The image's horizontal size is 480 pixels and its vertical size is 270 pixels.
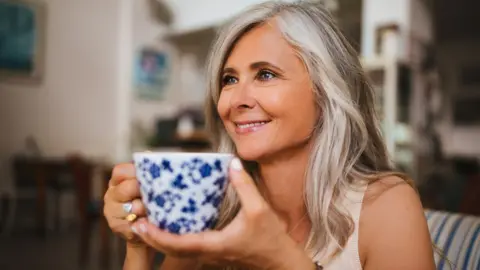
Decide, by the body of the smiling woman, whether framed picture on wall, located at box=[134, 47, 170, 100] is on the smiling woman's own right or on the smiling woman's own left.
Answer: on the smiling woman's own right

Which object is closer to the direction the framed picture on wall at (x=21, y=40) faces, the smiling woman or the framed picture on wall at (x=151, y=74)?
the smiling woman

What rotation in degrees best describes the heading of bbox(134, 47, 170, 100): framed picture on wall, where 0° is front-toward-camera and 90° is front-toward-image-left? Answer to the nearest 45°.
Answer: approximately 0°

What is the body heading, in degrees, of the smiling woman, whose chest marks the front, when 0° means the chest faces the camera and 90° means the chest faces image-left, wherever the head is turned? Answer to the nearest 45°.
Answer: approximately 45°

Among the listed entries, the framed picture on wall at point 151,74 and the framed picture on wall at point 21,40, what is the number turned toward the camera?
2

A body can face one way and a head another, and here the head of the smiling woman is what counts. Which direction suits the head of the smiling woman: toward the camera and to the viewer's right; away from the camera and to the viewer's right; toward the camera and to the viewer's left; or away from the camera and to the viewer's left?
toward the camera and to the viewer's left

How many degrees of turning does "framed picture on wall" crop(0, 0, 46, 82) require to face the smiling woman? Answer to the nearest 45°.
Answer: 0° — it already faces them

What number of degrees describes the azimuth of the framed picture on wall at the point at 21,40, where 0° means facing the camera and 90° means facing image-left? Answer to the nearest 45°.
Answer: approximately 0°

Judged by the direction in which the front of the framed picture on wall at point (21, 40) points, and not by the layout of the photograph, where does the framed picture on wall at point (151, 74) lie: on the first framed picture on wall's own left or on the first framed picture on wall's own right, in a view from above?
on the first framed picture on wall's own left

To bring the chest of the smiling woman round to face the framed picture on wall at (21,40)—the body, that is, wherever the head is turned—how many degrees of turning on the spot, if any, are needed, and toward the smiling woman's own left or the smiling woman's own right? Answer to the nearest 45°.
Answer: approximately 90° to the smiling woman's own right

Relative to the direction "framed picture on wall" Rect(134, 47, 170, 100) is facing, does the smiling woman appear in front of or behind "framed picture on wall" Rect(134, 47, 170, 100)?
in front
